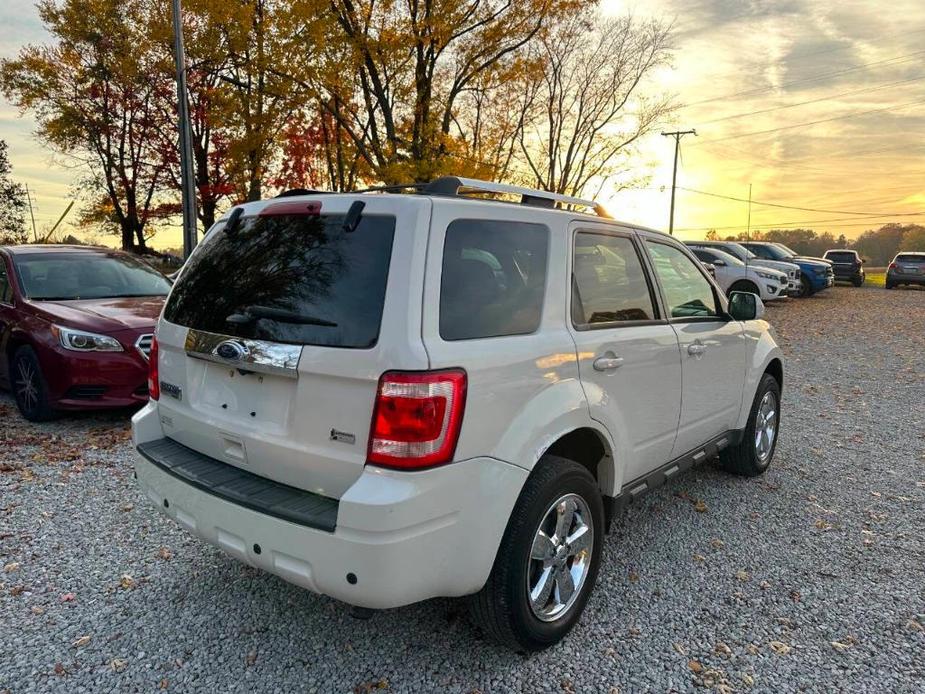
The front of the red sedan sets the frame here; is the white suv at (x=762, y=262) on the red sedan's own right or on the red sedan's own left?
on the red sedan's own left

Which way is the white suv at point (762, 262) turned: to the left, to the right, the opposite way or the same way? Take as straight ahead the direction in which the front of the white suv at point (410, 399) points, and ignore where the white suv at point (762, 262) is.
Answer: to the right

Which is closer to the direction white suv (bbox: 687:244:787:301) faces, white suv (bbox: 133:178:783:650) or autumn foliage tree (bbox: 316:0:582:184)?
the white suv

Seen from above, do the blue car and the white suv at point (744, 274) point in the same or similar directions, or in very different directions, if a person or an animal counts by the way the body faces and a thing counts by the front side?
same or similar directions

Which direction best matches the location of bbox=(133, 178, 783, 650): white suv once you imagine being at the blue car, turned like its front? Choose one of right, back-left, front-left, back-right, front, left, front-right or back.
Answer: front-right

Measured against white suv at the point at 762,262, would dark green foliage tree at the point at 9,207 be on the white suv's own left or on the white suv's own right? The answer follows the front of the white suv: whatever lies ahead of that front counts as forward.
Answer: on the white suv's own right

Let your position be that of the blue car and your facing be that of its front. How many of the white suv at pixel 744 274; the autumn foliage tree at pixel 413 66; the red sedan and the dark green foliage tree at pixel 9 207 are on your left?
0

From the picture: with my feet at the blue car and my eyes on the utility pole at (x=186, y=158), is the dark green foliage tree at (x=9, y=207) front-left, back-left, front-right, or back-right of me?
front-right

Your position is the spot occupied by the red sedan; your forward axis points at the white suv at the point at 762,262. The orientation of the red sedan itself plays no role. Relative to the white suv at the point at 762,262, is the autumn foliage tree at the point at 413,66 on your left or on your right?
left

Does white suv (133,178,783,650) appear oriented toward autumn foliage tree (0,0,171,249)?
no

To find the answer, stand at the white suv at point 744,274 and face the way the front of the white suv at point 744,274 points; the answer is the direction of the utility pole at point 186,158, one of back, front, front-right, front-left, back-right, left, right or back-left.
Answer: right

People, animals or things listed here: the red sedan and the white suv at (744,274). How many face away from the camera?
0

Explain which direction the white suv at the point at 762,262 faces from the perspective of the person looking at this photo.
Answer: facing the viewer and to the right of the viewer

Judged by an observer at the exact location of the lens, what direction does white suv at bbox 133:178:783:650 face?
facing away from the viewer and to the right of the viewer

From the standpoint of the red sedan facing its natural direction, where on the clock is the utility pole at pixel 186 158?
The utility pole is roughly at 8 o'clock from the red sedan.

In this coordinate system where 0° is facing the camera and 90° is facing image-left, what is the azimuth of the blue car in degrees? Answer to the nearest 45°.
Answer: approximately 315°

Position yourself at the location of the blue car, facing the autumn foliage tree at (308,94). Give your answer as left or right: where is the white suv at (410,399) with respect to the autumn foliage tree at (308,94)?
left

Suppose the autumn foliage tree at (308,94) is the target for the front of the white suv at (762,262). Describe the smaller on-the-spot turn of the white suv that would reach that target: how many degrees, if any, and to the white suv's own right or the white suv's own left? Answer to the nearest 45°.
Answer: approximately 90° to the white suv's own right

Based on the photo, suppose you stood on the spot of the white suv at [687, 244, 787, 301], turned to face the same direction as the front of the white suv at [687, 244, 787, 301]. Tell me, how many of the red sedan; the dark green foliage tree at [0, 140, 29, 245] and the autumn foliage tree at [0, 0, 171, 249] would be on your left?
0

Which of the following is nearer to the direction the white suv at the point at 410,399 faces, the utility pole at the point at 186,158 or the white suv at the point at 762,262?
the white suv
